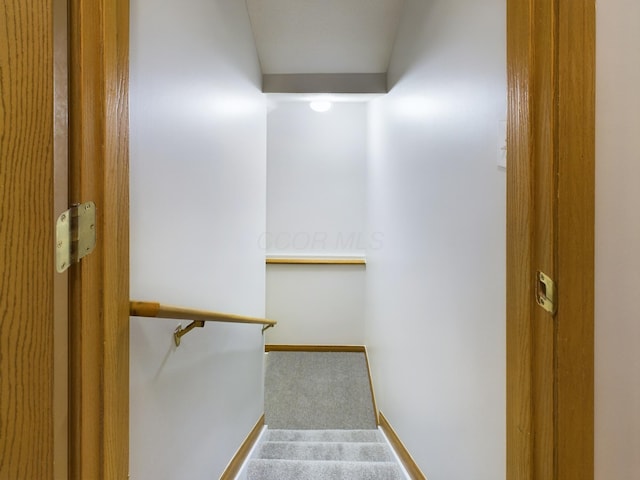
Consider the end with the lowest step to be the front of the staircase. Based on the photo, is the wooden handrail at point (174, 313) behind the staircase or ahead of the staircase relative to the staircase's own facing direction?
behind

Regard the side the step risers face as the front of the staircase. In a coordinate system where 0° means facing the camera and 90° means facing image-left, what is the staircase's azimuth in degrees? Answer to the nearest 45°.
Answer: approximately 180°
